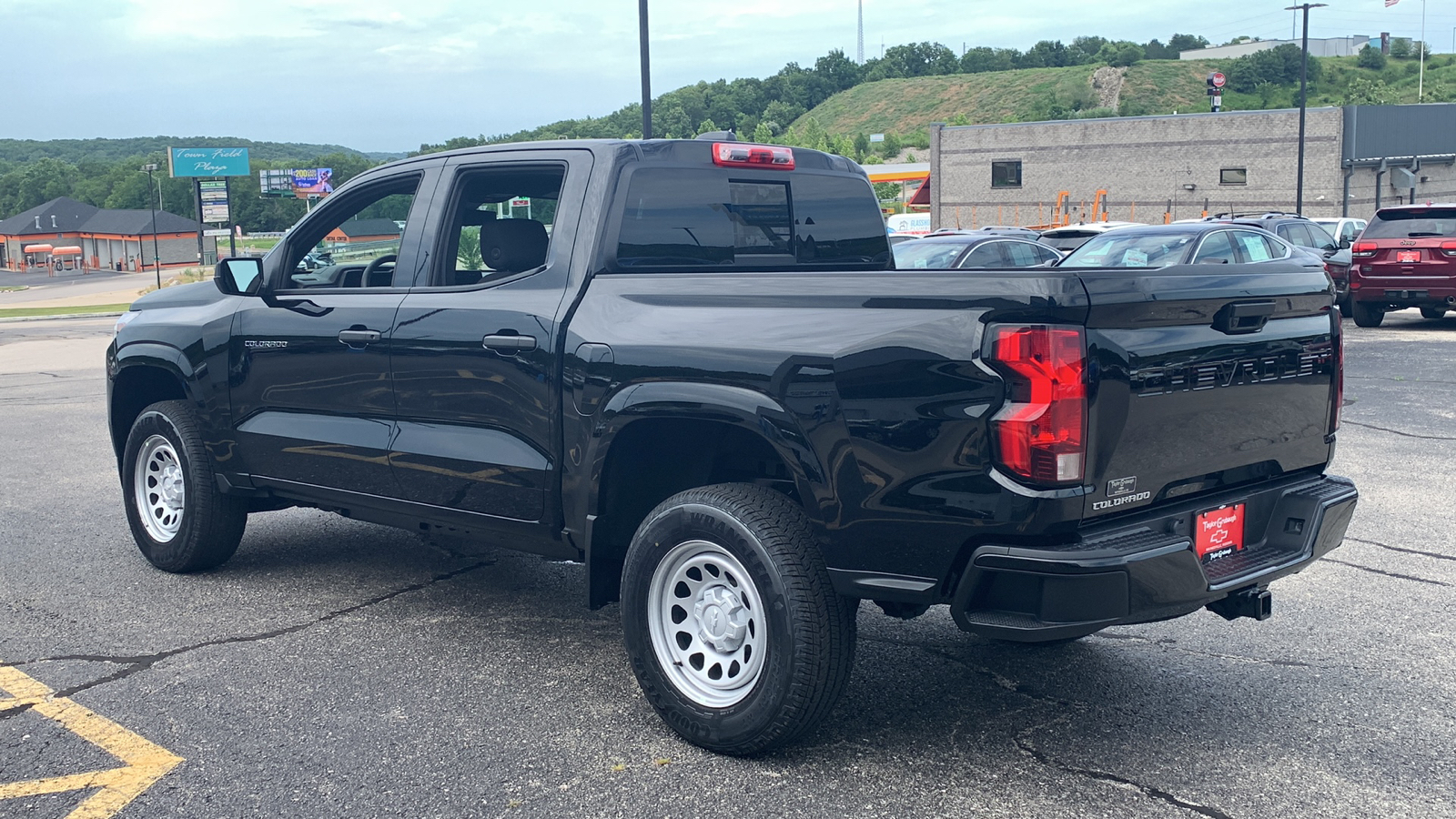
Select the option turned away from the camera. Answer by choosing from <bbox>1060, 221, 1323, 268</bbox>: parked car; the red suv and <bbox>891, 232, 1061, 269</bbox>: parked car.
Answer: the red suv

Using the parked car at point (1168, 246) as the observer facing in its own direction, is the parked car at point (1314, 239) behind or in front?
behind

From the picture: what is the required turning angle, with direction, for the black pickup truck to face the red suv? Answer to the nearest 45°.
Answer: approximately 90° to its right

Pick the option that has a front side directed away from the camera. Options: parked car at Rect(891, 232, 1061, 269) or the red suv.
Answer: the red suv

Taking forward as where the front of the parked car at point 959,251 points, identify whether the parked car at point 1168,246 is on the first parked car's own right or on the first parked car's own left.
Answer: on the first parked car's own left

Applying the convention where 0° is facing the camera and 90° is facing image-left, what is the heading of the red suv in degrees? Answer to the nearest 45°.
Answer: approximately 180°

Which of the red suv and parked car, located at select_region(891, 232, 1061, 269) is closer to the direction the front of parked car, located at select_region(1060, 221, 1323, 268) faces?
the parked car

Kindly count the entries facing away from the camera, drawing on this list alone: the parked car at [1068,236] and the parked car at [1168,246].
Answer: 0

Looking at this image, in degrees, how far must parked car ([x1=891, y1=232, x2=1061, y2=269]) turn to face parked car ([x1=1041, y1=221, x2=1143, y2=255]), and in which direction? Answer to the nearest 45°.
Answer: approximately 135° to its right

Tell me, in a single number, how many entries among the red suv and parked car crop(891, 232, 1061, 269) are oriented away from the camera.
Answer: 1

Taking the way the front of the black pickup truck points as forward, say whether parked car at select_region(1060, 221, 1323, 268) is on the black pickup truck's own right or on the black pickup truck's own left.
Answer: on the black pickup truck's own right

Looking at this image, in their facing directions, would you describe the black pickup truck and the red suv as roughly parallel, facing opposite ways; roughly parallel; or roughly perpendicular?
roughly perpendicular

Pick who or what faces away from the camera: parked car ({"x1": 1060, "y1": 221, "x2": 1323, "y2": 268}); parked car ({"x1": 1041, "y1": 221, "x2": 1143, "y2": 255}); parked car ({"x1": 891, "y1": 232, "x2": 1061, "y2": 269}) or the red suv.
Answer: the red suv

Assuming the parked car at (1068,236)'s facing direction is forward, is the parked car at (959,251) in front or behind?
in front

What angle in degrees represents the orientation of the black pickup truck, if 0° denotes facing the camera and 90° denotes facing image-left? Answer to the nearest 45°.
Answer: approximately 135°
